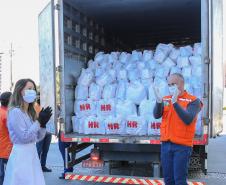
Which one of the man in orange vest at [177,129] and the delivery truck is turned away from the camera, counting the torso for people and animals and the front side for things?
the delivery truck

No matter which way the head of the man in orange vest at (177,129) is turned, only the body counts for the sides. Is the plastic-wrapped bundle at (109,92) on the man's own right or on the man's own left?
on the man's own right

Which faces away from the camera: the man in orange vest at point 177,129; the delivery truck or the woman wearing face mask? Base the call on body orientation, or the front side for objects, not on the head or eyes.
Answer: the delivery truck

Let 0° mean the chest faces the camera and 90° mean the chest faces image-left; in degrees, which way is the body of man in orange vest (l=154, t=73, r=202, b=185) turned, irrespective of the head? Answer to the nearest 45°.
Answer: approximately 45°

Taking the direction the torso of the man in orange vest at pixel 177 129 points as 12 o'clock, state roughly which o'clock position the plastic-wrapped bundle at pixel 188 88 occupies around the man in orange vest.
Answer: The plastic-wrapped bundle is roughly at 5 o'clock from the man in orange vest.

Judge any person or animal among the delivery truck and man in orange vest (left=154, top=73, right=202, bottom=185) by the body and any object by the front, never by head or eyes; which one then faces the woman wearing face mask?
the man in orange vest

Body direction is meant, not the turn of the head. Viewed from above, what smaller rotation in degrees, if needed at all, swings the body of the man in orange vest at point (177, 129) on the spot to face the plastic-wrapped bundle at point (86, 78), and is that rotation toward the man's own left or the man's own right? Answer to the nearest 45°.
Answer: approximately 90° to the man's own right

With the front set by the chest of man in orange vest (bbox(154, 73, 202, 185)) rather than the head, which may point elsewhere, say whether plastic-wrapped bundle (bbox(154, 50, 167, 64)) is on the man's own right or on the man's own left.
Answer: on the man's own right

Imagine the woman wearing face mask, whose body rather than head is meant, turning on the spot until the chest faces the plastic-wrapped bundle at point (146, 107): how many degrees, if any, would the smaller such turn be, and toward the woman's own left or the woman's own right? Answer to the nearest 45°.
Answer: approximately 90° to the woman's own left

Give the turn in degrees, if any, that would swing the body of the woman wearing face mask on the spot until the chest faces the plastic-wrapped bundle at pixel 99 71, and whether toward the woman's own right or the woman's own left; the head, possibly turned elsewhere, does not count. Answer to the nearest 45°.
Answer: approximately 90° to the woman's own left

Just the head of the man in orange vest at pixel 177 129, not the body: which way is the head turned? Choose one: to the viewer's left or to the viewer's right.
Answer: to the viewer's left

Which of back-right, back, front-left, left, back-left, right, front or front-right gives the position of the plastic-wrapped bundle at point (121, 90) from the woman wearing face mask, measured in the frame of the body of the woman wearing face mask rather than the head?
left

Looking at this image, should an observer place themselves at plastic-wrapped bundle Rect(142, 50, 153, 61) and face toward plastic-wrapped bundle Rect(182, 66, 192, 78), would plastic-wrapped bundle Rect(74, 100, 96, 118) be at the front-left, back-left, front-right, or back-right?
back-right

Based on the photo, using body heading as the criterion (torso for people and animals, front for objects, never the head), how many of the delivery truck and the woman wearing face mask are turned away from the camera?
1

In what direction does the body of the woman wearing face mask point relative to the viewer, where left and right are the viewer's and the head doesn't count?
facing the viewer and to the right of the viewer

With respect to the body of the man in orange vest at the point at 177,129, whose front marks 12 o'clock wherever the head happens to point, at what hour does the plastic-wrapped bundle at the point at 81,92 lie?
The plastic-wrapped bundle is roughly at 3 o'clock from the man in orange vest.

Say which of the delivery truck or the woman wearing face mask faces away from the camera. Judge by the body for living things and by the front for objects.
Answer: the delivery truck

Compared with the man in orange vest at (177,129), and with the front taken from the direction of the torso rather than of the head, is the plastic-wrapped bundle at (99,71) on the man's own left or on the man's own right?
on the man's own right

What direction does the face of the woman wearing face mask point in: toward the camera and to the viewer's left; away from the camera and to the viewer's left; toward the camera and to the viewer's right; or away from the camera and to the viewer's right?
toward the camera and to the viewer's right

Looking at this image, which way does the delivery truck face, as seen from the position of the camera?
facing away from the viewer

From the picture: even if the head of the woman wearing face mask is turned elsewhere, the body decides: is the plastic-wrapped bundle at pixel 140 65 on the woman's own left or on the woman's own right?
on the woman's own left

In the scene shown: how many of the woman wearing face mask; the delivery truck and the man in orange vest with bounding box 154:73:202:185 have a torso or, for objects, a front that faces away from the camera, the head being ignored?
1
